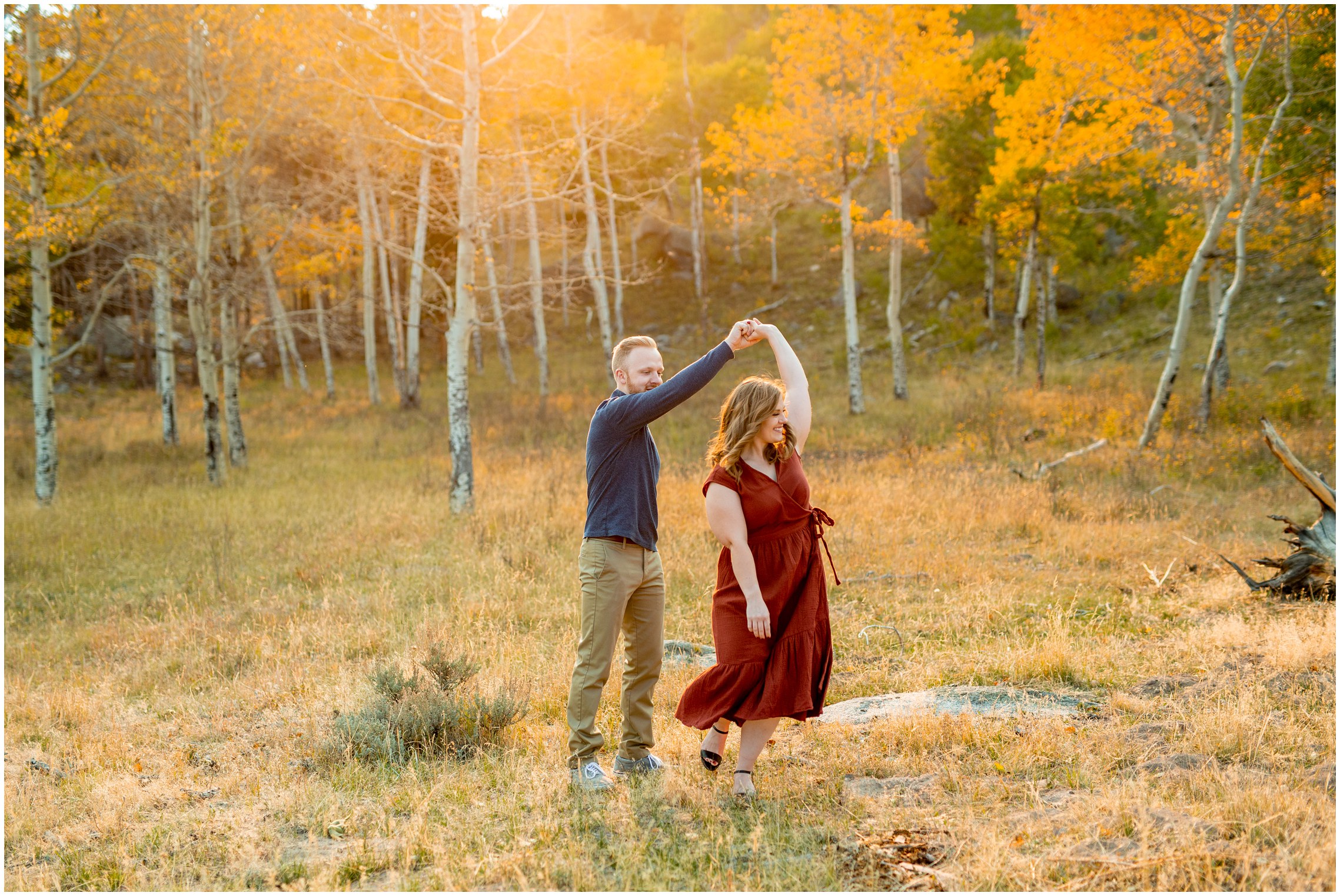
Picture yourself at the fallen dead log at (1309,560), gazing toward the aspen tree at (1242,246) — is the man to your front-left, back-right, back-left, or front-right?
back-left

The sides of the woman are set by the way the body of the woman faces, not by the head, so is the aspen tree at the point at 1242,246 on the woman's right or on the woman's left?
on the woman's left

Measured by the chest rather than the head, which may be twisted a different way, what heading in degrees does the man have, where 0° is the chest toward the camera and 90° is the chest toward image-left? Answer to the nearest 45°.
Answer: approximately 315°

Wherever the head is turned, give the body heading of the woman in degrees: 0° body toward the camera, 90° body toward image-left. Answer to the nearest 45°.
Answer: approximately 315°

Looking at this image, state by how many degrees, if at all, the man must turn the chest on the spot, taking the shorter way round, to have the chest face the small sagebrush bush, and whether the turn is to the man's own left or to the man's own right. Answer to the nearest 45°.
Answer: approximately 180°

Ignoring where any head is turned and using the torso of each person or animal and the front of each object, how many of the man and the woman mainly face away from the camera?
0

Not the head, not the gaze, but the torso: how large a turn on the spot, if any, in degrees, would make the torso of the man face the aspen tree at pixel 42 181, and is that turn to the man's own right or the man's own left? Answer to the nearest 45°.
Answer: approximately 180°
